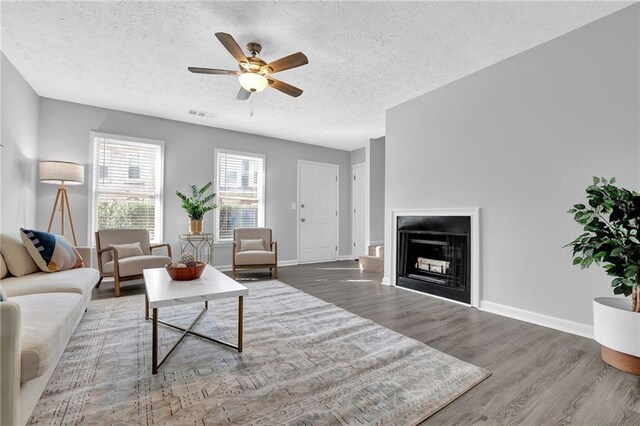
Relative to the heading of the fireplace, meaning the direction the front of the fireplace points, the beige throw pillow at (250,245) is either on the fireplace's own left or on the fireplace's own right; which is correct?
on the fireplace's own right

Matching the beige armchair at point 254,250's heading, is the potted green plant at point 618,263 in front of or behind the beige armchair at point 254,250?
in front

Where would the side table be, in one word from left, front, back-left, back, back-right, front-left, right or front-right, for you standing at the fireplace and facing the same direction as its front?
front-right

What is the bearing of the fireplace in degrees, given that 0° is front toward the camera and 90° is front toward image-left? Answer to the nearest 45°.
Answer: approximately 45°

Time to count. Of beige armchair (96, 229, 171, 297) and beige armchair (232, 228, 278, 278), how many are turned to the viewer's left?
0

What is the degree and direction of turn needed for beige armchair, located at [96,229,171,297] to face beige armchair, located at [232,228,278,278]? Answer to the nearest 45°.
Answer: approximately 45° to its left

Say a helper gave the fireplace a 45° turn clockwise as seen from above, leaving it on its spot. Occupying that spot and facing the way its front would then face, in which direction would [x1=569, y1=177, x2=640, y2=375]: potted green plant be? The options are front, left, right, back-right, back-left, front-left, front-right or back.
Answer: back-left

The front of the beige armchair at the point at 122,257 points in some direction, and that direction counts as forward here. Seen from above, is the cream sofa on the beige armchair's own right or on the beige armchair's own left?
on the beige armchair's own right

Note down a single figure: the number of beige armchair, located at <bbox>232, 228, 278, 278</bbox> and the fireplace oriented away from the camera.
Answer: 0

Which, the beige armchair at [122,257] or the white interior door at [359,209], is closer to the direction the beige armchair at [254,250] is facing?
the beige armchair

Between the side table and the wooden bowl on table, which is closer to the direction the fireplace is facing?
the wooden bowl on table

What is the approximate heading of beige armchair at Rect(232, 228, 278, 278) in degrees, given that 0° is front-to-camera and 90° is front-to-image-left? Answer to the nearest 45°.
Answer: approximately 0°

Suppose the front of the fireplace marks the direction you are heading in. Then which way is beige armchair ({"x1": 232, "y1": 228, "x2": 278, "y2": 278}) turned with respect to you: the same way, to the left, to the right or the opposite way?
to the left

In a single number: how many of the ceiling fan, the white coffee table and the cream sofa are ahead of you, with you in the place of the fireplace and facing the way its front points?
3

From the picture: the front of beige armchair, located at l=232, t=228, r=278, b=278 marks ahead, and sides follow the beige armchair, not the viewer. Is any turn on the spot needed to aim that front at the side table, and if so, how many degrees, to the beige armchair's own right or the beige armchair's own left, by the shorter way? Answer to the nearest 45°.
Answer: approximately 90° to the beige armchair's own right
